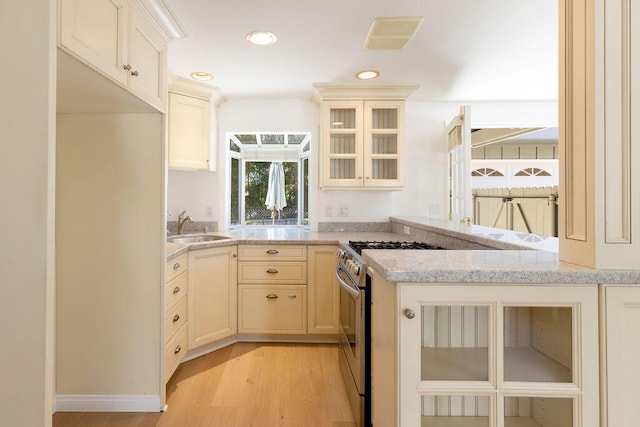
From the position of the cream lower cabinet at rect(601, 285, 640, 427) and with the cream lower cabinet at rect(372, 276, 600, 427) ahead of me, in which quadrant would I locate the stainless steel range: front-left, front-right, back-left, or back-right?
front-right

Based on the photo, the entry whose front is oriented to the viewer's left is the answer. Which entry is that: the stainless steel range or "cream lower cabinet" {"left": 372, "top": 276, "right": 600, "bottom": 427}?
the stainless steel range

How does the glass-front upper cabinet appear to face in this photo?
toward the camera

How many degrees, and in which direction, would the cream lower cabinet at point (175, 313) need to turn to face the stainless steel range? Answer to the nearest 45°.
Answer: approximately 45° to its right

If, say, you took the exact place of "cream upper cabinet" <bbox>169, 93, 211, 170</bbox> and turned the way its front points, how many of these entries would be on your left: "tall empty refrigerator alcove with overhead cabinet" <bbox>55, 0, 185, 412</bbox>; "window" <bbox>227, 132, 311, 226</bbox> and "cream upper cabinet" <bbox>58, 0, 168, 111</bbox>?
1

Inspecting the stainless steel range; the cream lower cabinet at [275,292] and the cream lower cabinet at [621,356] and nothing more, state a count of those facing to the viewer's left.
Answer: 1

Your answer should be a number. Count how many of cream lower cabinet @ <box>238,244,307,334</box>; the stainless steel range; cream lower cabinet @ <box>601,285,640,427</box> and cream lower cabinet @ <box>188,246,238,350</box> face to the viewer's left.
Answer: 1

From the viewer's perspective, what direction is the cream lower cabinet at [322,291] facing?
toward the camera

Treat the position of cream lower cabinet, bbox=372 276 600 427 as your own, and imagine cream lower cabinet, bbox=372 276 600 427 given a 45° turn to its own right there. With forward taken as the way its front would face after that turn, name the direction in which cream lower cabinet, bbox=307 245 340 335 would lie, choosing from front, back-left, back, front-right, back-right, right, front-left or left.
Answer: right

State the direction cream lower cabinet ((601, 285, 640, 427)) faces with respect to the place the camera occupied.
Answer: facing the viewer

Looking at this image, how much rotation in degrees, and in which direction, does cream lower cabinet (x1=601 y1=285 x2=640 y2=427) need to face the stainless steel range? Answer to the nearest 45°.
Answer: approximately 90° to its right

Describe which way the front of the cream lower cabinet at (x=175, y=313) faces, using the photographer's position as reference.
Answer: facing to the right of the viewer

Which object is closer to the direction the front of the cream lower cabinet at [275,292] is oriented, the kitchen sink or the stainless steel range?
the stainless steel range

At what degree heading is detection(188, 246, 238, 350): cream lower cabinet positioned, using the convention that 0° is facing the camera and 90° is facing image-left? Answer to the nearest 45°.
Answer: approximately 315°
